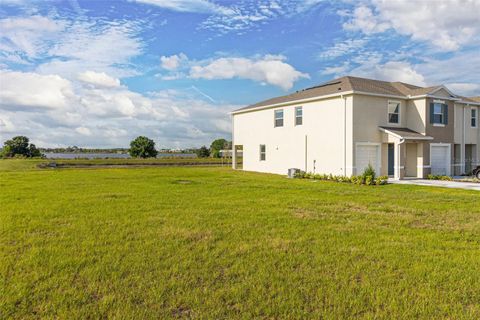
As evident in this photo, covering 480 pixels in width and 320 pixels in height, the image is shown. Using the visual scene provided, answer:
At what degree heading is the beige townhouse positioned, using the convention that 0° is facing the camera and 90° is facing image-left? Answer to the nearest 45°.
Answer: approximately 315°

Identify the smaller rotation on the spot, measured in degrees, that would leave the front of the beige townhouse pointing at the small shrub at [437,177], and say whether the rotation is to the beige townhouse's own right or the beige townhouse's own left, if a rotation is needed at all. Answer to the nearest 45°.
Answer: approximately 45° to the beige townhouse's own left
